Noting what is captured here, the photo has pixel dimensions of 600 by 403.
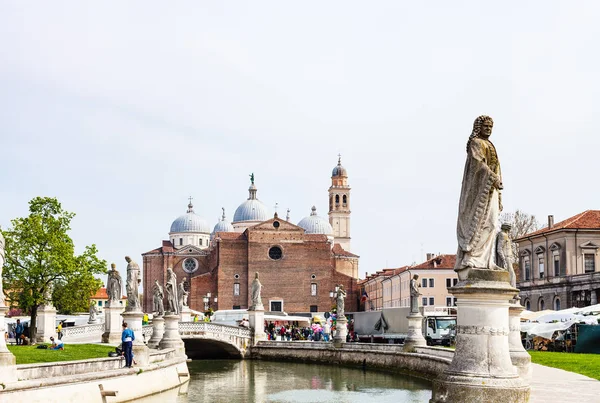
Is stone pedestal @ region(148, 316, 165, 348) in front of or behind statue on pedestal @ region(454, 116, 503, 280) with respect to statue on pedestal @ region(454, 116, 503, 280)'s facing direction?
behind

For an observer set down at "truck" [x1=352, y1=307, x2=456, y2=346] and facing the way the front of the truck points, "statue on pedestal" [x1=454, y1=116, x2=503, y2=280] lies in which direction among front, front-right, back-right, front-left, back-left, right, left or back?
front-right

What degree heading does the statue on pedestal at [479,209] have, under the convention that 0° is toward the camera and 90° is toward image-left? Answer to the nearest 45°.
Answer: approximately 315°

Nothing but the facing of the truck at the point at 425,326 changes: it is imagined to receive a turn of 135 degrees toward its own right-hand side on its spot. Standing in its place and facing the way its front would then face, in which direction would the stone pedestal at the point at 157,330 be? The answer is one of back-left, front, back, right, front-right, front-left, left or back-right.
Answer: front-left

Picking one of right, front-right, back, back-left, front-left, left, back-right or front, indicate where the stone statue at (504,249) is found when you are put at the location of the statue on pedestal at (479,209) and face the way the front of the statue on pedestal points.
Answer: back-left

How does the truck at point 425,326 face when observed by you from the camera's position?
facing the viewer and to the right of the viewer

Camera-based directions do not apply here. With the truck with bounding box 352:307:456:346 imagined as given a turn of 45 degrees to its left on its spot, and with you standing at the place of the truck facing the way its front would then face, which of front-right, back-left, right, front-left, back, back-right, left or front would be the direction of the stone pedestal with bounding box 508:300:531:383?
right

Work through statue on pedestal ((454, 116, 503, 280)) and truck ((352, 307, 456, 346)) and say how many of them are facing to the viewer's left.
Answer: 0
